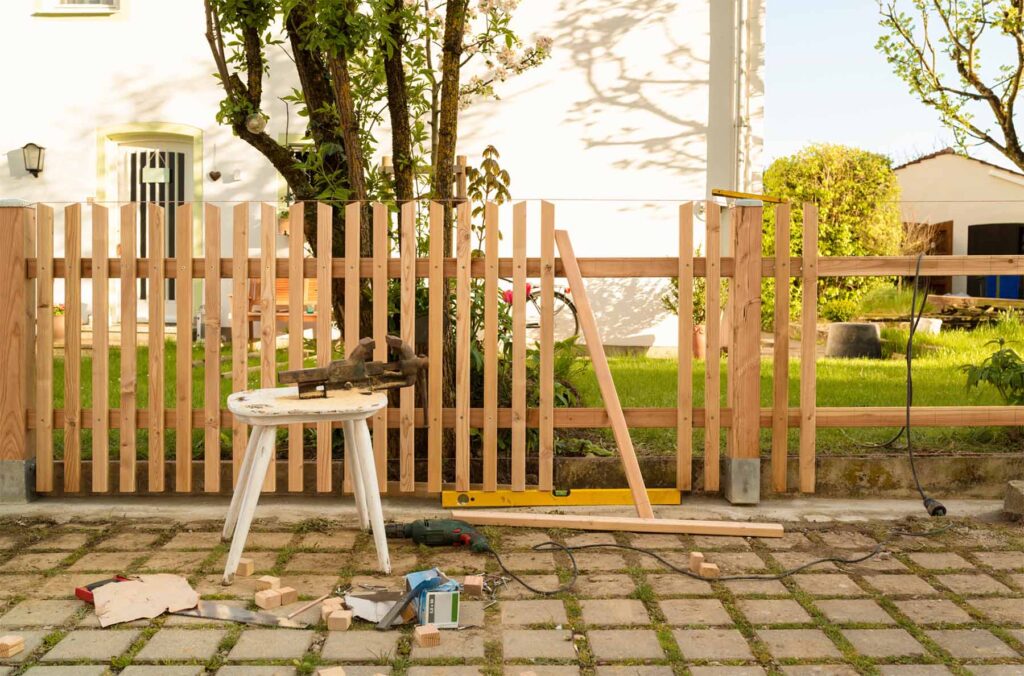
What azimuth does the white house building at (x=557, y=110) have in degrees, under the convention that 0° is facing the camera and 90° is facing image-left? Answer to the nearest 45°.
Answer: approximately 0°

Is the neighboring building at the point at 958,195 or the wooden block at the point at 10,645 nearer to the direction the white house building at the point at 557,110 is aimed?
the wooden block

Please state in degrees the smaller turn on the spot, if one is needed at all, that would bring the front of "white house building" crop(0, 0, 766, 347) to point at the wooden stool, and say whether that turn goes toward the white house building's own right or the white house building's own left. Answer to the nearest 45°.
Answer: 0° — it already faces it

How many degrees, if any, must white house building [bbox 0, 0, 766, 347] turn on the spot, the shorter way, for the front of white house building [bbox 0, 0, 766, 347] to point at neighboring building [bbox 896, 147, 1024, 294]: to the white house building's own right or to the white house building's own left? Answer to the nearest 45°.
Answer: approximately 135° to the white house building's own left

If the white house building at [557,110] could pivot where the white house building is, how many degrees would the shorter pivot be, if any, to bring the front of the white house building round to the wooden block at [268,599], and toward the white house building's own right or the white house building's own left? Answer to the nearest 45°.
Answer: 0° — it already faces it

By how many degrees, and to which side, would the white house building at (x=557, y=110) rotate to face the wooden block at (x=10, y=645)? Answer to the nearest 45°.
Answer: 0° — it already faces it

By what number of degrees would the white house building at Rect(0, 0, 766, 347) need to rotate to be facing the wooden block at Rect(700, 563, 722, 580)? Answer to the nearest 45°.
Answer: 0° — it already faces it

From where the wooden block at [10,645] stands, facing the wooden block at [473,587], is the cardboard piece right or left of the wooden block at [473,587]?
left
